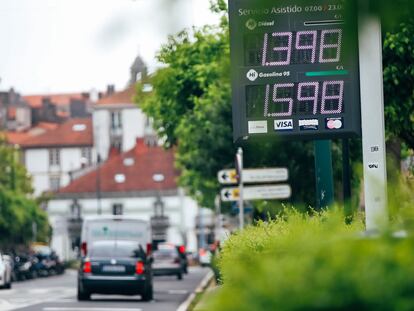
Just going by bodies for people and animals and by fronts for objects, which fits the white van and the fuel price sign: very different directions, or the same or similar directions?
very different directions

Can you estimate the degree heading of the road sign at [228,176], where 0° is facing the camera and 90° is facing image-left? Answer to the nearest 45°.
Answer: approximately 0°

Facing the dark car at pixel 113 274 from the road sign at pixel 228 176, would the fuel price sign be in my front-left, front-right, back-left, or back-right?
front-left

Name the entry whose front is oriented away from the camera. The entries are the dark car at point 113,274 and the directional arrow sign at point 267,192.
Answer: the dark car

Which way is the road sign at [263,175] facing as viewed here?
toward the camera

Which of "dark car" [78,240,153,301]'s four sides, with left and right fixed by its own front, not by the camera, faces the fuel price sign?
back

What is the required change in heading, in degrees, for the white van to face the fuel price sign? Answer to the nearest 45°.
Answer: approximately 180°

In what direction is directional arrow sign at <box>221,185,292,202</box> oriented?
toward the camera

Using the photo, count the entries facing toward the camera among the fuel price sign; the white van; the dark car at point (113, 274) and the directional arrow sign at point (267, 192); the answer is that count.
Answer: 2

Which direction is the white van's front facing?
away from the camera

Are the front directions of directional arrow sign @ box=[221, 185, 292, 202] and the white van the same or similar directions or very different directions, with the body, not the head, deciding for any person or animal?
very different directions

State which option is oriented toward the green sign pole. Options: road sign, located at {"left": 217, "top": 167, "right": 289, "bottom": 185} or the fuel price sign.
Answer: the road sign

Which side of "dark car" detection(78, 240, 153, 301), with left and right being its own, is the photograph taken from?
back
